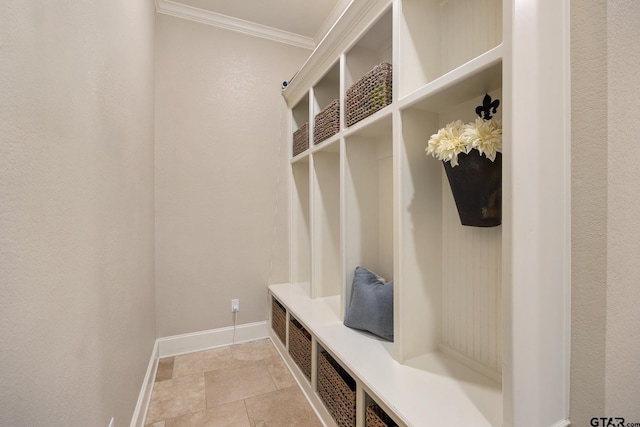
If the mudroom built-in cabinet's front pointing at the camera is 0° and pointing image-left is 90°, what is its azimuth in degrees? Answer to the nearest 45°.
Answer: approximately 45°
